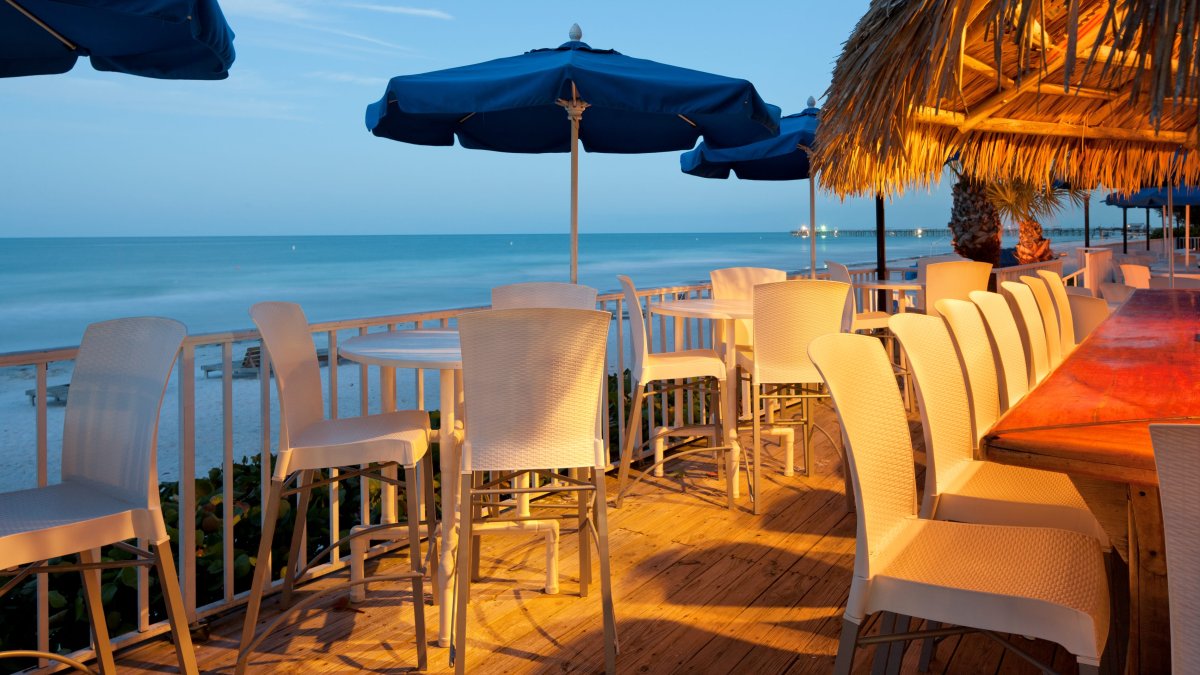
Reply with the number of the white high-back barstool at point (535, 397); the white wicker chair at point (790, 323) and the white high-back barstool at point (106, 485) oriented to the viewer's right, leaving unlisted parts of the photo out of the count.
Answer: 0

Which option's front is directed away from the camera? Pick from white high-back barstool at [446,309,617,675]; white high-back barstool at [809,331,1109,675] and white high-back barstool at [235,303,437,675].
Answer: white high-back barstool at [446,309,617,675]

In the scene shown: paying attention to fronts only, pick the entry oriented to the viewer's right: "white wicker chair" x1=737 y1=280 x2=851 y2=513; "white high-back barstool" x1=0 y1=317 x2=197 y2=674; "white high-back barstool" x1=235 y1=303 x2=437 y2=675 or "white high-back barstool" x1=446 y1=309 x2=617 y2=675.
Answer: "white high-back barstool" x1=235 y1=303 x2=437 y2=675

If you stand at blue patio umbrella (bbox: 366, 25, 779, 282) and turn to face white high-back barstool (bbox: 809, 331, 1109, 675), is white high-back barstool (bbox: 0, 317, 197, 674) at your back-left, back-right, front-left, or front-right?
front-right

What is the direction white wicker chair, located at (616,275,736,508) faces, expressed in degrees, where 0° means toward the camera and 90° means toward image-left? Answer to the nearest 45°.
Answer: approximately 270°

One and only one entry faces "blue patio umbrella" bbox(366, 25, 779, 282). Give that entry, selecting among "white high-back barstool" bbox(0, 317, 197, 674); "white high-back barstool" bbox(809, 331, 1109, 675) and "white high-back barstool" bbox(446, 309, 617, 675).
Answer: "white high-back barstool" bbox(446, 309, 617, 675)

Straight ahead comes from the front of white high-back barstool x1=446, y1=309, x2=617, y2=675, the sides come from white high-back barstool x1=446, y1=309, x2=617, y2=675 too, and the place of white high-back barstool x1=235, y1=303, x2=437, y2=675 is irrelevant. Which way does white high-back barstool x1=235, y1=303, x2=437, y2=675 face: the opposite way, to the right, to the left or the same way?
to the right

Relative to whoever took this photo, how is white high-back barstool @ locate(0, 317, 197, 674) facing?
facing the viewer and to the left of the viewer

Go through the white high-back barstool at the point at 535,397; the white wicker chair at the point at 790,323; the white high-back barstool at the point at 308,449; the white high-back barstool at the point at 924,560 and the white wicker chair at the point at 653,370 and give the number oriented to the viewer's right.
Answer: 3

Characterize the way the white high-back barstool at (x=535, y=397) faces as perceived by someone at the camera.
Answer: facing away from the viewer

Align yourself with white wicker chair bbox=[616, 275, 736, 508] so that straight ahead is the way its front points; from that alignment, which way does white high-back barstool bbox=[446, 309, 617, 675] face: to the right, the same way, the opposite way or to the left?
to the left

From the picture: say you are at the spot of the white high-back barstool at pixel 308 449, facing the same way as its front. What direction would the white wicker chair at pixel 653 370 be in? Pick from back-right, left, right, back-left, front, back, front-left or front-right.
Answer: front-left

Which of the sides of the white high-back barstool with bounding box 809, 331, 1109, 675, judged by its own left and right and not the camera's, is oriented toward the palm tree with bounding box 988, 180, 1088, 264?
left

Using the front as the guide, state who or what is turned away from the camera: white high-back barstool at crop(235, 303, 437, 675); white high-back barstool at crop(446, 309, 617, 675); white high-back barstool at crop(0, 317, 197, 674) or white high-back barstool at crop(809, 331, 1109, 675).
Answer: white high-back barstool at crop(446, 309, 617, 675)

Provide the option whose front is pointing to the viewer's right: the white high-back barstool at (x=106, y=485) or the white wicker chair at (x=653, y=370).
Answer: the white wicker chair

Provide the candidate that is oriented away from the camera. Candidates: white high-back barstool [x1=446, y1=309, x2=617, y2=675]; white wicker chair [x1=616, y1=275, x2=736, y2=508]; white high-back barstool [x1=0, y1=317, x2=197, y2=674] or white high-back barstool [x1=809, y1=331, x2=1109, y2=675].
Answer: white high-back barstool [x1=446, y1=309, x2=617, y2=675]
